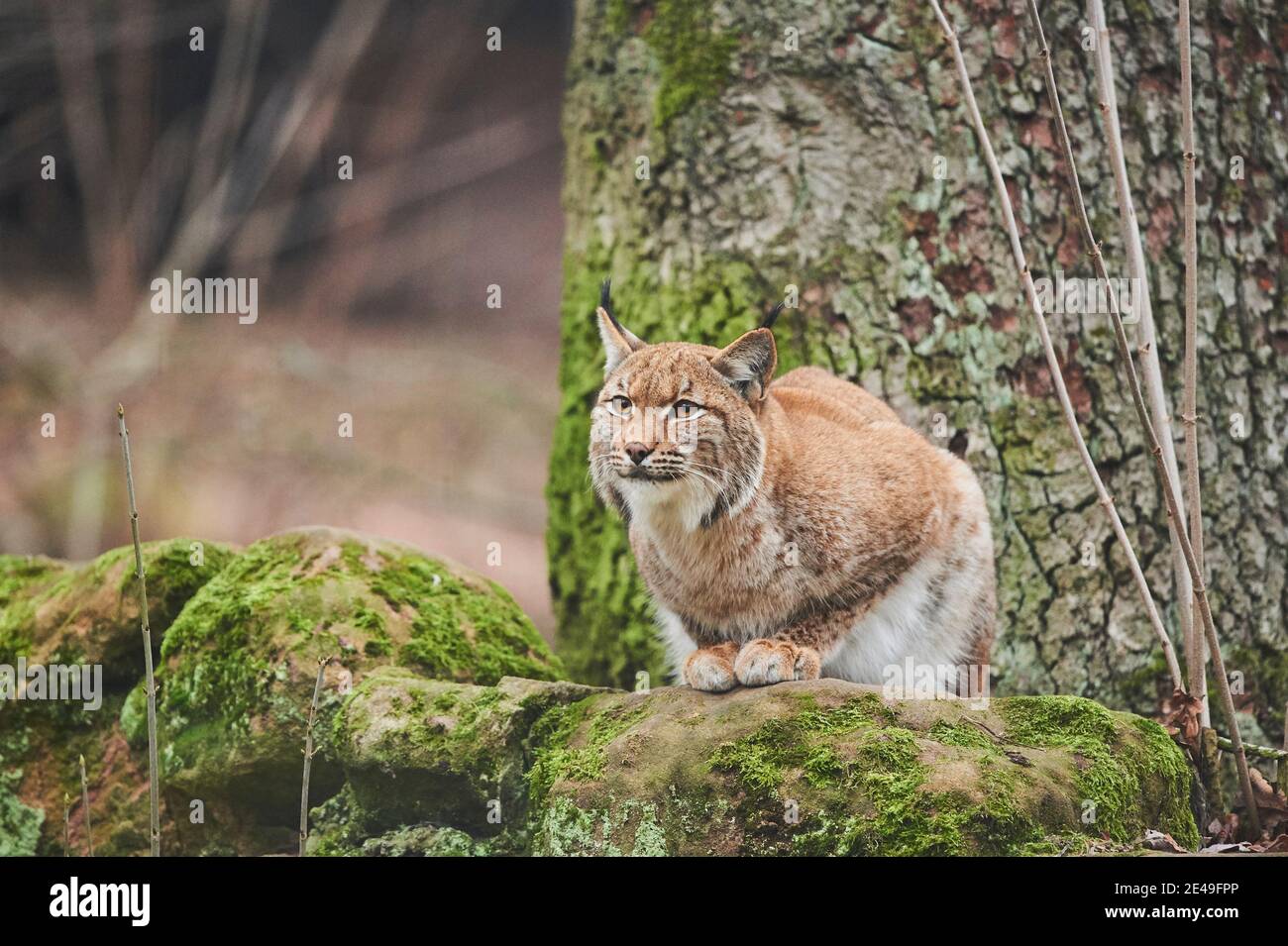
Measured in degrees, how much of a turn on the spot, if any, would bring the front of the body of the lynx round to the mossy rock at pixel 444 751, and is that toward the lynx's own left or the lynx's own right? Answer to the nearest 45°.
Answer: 0° — it already faces it

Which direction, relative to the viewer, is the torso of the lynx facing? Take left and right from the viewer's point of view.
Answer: facing the viewer and to the left of the viewer

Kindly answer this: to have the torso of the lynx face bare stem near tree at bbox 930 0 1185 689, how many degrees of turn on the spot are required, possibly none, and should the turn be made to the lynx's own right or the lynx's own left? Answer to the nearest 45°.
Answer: approximately 90° to the lynx's own left

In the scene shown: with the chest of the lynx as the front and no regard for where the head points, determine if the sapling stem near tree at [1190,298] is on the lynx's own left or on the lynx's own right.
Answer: on the lynx's own left

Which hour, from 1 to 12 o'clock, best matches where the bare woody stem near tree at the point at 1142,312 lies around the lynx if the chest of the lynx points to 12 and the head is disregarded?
The bare woody stem near tree is roughly at 8 o'clock from the lynx.

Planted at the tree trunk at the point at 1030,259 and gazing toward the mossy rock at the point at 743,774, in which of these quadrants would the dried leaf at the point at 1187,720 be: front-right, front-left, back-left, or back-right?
front-left

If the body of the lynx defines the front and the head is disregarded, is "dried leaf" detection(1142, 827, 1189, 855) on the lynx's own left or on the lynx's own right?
on the lynx's own left

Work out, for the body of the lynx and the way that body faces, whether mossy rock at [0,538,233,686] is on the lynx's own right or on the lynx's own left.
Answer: on the lynx's own right

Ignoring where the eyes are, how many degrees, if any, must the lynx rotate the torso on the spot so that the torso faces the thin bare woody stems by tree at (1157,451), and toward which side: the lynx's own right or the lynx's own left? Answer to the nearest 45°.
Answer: approximately 90° to the lynx's own left
